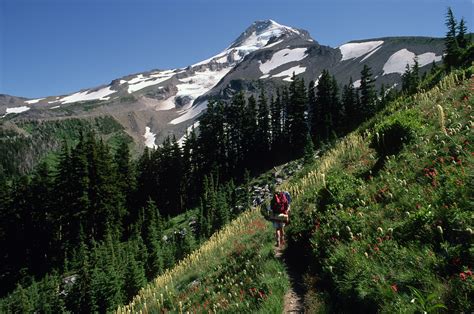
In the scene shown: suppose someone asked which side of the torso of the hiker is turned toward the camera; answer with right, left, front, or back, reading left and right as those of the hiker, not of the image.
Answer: back

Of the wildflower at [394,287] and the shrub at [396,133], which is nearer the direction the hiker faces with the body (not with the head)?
the shrub

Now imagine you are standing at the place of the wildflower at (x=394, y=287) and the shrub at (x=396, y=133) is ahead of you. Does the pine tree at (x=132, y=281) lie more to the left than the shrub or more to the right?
left

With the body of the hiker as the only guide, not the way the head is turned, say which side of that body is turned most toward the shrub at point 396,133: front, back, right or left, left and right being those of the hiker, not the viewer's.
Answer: right

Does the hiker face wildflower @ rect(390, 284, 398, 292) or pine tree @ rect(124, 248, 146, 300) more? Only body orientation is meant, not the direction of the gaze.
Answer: the pine tree

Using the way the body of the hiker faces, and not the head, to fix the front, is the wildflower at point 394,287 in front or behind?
behind
